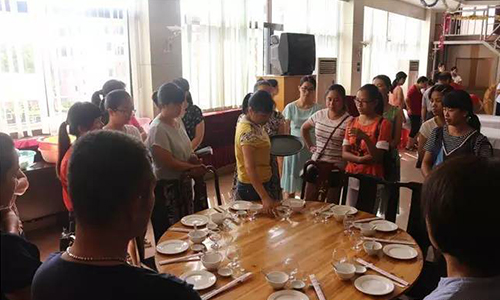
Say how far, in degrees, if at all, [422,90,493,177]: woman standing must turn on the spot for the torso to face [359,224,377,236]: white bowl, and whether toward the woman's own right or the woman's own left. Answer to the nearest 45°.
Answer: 0° — they already face it

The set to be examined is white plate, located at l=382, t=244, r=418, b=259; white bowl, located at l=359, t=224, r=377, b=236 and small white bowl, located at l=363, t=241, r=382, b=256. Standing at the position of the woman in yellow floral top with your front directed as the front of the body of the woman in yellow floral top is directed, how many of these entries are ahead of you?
3

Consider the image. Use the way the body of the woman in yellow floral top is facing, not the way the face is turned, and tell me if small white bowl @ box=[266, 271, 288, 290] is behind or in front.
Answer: in front

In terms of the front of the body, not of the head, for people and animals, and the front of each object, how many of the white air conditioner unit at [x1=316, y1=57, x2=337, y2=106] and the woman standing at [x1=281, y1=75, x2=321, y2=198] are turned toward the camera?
2

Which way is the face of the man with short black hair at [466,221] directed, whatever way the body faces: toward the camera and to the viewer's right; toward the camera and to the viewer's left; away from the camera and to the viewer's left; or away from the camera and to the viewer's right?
away from the camera and to the viewer's left

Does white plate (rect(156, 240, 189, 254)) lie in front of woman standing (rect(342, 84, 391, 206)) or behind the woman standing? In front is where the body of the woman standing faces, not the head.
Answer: in front

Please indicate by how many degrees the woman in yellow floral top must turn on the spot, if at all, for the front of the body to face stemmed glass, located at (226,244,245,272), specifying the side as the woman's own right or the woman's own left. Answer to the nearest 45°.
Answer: approximately 45° to the woman's own right

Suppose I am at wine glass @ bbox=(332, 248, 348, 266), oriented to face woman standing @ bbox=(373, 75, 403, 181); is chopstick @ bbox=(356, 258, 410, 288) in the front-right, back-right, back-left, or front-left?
back-right

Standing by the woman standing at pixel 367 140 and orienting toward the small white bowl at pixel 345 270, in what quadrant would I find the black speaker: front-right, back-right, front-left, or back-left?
back-right

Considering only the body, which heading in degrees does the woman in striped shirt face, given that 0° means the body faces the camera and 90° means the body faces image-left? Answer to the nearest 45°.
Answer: approximately 0°
